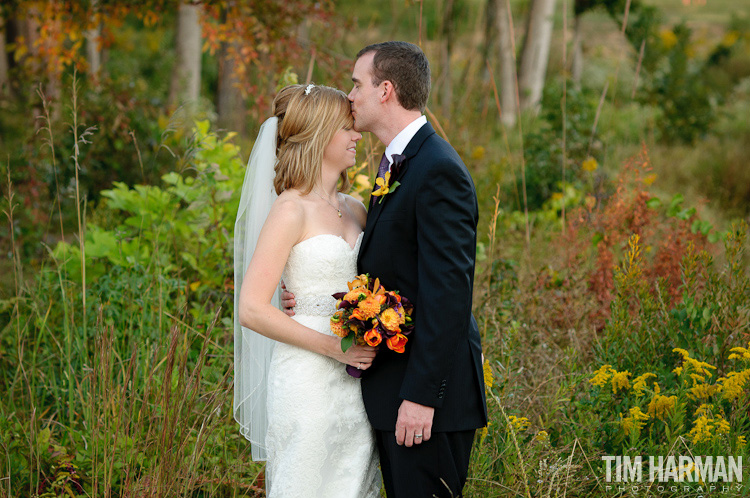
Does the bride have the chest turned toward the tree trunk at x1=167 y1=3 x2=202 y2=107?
no

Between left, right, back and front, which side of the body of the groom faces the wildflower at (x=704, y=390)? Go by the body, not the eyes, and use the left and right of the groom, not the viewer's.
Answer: back

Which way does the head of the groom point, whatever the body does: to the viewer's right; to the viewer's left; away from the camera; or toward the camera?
to the viewer's left

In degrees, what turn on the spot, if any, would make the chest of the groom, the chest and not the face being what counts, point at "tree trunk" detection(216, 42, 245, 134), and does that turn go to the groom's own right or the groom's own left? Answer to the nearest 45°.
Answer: approximately 90° to the groom's own right

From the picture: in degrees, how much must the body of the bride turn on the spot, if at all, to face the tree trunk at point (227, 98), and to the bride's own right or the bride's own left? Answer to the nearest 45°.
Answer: approximately 135° to the bride's own left

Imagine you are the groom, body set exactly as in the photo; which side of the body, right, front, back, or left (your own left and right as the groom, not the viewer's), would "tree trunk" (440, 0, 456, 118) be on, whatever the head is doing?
right

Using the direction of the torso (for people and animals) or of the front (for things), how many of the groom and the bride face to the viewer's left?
1

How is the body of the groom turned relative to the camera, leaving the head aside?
to the viewer's left

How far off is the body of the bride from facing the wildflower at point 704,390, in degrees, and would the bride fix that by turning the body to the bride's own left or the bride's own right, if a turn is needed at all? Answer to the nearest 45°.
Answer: approximately 45° to the bride's own left

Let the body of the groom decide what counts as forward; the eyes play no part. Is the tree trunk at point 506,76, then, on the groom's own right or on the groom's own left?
on the groom's own right

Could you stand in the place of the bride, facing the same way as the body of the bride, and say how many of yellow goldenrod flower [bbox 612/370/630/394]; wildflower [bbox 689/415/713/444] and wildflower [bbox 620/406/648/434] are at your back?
0
